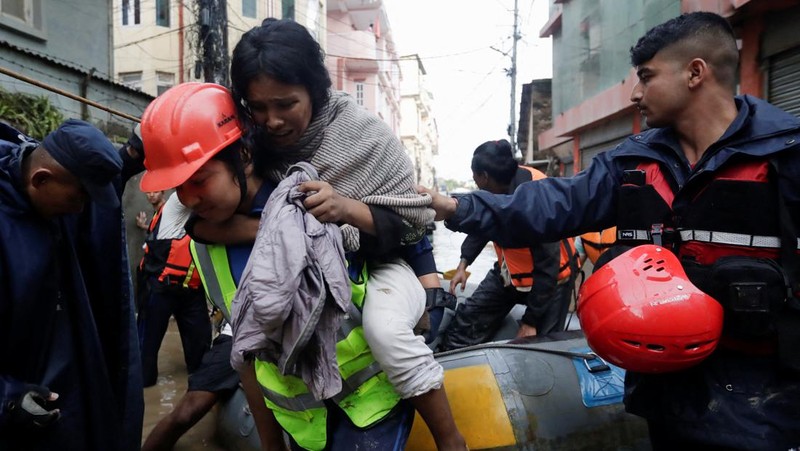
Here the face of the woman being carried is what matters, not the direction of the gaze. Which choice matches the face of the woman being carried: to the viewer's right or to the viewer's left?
to the viewer's left

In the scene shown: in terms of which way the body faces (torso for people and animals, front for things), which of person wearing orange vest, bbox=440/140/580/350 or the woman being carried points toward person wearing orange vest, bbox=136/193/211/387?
person wearing orange vest, bbox=440/140/580/350

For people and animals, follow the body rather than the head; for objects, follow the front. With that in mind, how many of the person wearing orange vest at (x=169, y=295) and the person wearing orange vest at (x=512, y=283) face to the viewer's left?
1

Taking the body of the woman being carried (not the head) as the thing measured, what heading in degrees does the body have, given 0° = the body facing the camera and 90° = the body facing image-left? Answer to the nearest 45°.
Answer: approximately 45°

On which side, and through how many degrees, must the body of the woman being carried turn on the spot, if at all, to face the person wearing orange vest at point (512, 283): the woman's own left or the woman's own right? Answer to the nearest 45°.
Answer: approximately 180°

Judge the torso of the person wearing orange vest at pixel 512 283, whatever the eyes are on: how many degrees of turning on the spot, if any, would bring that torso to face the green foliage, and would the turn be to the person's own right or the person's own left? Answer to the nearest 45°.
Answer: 0° — they already face it

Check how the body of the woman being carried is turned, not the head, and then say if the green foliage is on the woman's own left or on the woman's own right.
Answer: on the woman's own right

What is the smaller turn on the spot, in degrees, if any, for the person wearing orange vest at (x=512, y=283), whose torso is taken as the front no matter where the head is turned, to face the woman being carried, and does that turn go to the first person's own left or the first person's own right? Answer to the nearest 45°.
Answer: approximately 90° to the first person's own left

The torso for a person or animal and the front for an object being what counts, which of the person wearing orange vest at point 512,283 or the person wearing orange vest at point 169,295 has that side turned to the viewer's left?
the person wearing orange vest at point 512,283

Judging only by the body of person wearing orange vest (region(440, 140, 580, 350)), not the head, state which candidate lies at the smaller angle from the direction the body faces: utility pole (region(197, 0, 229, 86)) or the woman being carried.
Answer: the utility pole
